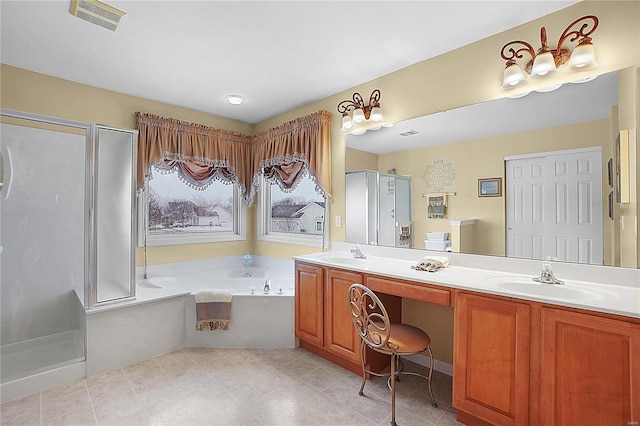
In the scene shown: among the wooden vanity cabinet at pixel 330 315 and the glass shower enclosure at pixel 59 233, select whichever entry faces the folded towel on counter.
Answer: the glass shower enclosure

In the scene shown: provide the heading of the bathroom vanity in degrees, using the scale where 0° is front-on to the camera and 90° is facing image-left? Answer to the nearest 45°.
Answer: approximately 45°

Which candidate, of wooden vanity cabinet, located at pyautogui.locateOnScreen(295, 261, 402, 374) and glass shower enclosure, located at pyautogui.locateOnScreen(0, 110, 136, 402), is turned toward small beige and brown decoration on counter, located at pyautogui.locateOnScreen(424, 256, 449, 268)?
the glass shower enclosure

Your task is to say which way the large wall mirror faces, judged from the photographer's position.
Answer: facing the viewer and to the left of the viewer

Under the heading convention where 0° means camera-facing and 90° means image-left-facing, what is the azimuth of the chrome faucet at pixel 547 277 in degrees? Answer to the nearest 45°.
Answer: approximately 45°

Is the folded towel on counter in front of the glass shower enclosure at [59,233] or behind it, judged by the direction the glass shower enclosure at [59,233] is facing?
in front

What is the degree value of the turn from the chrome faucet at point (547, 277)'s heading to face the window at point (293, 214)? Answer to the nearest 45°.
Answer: approximately 45° to its right

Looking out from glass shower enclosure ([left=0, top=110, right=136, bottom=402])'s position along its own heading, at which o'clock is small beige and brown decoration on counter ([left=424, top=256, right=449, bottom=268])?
The small beige and brown decoration on counter is roughly at 12 o'clock from the glass shower enclosure.

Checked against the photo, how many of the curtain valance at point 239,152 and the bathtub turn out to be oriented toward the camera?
2

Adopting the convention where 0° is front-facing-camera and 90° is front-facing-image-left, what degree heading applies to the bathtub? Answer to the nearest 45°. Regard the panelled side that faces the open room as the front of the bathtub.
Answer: approximately 0°
